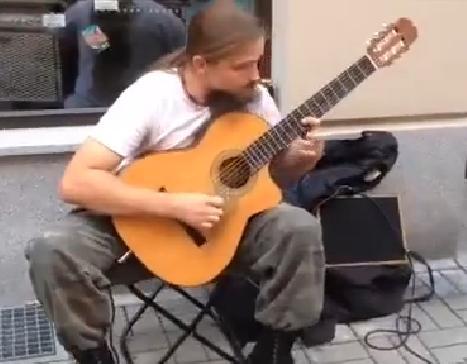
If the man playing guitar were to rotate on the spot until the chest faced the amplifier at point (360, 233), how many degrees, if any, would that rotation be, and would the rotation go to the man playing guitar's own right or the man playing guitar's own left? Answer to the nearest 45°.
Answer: approximately 90° to the man playing guitar's own left

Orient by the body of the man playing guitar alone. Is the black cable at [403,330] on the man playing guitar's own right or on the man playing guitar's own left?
on the man playing guitar's own left

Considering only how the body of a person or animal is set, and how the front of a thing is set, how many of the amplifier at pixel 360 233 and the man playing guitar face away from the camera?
0

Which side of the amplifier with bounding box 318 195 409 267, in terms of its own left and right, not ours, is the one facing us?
front

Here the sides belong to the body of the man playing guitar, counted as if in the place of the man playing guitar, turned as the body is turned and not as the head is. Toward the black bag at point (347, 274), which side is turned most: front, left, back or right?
left

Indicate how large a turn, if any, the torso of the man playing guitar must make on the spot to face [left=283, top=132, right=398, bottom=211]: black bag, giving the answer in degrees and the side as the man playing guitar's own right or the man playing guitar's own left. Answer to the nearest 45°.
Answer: approximately 90° to the man playing guitar's own left

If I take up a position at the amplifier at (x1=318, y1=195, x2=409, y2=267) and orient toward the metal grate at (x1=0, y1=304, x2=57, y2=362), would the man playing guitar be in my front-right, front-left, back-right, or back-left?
front-left

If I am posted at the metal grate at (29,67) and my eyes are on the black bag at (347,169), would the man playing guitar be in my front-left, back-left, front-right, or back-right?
front-right

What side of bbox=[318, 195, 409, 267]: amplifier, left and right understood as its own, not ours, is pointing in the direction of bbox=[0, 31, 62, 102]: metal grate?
right
